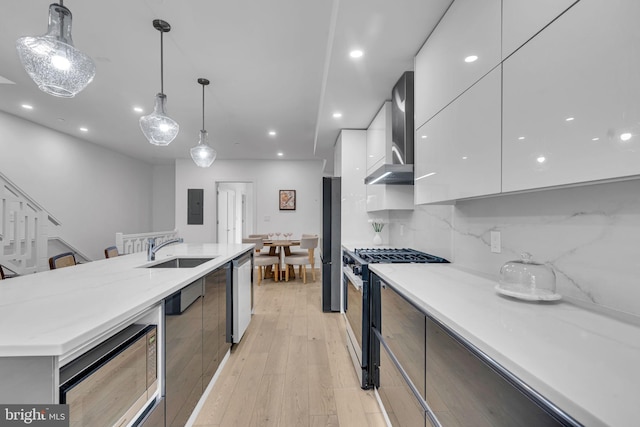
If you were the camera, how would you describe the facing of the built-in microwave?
facing the viewer and to the right of the viewer

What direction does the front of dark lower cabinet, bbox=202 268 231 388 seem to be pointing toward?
to the viewer's right

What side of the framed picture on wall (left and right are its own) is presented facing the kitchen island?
front

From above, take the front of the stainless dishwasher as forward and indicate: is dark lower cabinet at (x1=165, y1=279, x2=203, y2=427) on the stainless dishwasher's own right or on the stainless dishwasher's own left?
on the stainless dishwasher's own right

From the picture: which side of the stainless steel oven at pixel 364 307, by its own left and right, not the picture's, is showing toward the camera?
left

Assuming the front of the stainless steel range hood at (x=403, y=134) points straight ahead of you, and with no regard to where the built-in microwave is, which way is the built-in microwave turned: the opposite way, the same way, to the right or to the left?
the opposite way

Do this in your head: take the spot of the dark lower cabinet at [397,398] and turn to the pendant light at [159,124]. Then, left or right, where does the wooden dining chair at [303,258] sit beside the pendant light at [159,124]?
right

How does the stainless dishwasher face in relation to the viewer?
to the viewer's right

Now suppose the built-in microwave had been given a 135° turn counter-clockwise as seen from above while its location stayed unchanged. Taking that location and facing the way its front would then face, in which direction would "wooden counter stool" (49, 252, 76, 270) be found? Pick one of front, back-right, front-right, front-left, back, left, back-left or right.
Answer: front

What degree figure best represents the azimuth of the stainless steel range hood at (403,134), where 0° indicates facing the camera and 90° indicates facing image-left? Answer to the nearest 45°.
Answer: approximately 90°

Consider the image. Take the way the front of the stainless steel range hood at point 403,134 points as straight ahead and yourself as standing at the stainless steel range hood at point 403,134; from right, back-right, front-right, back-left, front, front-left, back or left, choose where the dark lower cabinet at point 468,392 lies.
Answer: left

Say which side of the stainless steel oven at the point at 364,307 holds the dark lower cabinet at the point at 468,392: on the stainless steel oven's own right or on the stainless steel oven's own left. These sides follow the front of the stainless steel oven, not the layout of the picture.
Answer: on the stainless steel oven's own left

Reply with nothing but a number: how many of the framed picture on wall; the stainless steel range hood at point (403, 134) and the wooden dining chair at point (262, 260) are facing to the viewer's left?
1

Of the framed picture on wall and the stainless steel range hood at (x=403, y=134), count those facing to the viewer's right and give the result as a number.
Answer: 0

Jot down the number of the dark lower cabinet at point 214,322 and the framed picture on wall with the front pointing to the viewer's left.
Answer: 0

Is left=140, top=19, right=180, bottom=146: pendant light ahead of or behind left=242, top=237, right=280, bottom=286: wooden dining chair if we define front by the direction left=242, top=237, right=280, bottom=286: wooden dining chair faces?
behind

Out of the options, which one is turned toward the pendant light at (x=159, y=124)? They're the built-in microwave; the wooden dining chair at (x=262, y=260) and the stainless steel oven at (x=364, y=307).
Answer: the stainless steel oven
